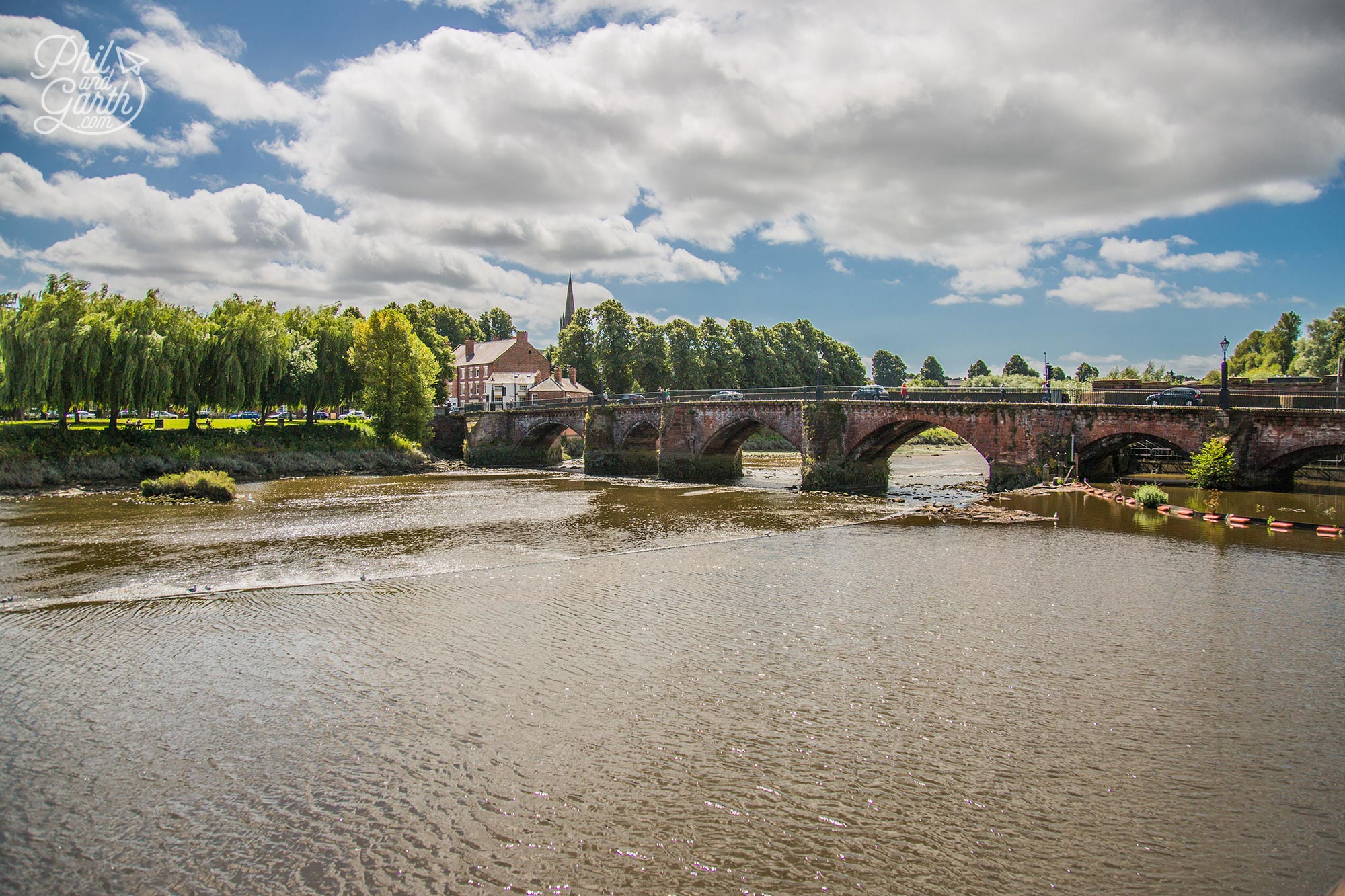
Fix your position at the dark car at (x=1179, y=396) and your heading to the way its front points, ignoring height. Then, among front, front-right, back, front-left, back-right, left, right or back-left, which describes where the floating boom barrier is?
left

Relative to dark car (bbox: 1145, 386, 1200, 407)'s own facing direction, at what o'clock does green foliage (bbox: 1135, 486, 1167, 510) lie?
The green foliage is roughly at 9 o'clock from the dark car.

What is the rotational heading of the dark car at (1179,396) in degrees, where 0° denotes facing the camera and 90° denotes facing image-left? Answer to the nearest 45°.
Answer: approximately 90°

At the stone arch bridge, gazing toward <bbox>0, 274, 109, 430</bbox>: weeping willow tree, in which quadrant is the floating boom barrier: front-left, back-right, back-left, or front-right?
back-left

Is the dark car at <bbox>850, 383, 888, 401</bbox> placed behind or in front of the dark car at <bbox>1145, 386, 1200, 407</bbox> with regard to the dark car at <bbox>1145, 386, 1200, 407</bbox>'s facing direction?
in front
